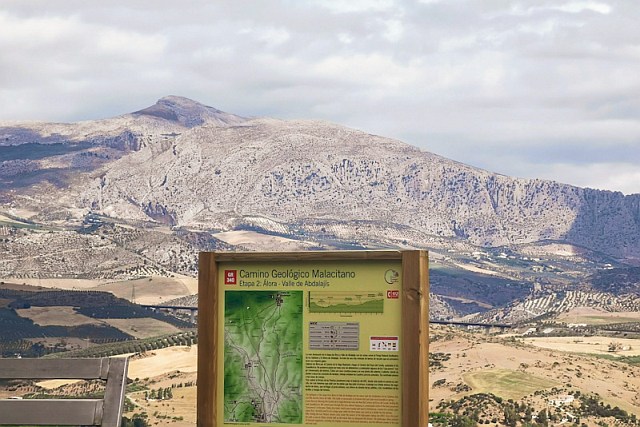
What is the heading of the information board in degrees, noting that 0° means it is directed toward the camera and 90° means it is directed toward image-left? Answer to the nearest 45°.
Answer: approximately 0°
